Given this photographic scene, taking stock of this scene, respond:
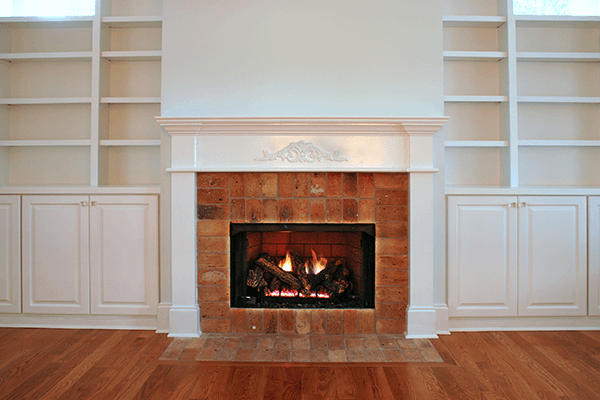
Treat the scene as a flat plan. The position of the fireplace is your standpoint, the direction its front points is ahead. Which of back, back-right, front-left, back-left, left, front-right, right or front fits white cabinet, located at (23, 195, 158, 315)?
right

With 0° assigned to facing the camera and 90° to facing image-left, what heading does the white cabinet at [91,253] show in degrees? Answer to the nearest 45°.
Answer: approximately 0°

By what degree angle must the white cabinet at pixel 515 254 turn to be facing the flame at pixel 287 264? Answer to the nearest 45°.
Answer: approximately 45° to its right

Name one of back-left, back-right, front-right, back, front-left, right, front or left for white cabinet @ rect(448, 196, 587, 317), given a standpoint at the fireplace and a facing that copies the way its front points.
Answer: left

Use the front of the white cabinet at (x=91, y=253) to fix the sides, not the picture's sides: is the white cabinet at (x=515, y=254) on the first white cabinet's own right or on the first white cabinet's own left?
on the first white cabinet's own left

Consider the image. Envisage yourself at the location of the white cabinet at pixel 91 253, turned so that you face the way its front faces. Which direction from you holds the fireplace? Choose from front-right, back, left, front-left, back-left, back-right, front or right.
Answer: front-left

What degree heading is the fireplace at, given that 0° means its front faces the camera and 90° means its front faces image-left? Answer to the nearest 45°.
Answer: approximately 0°
